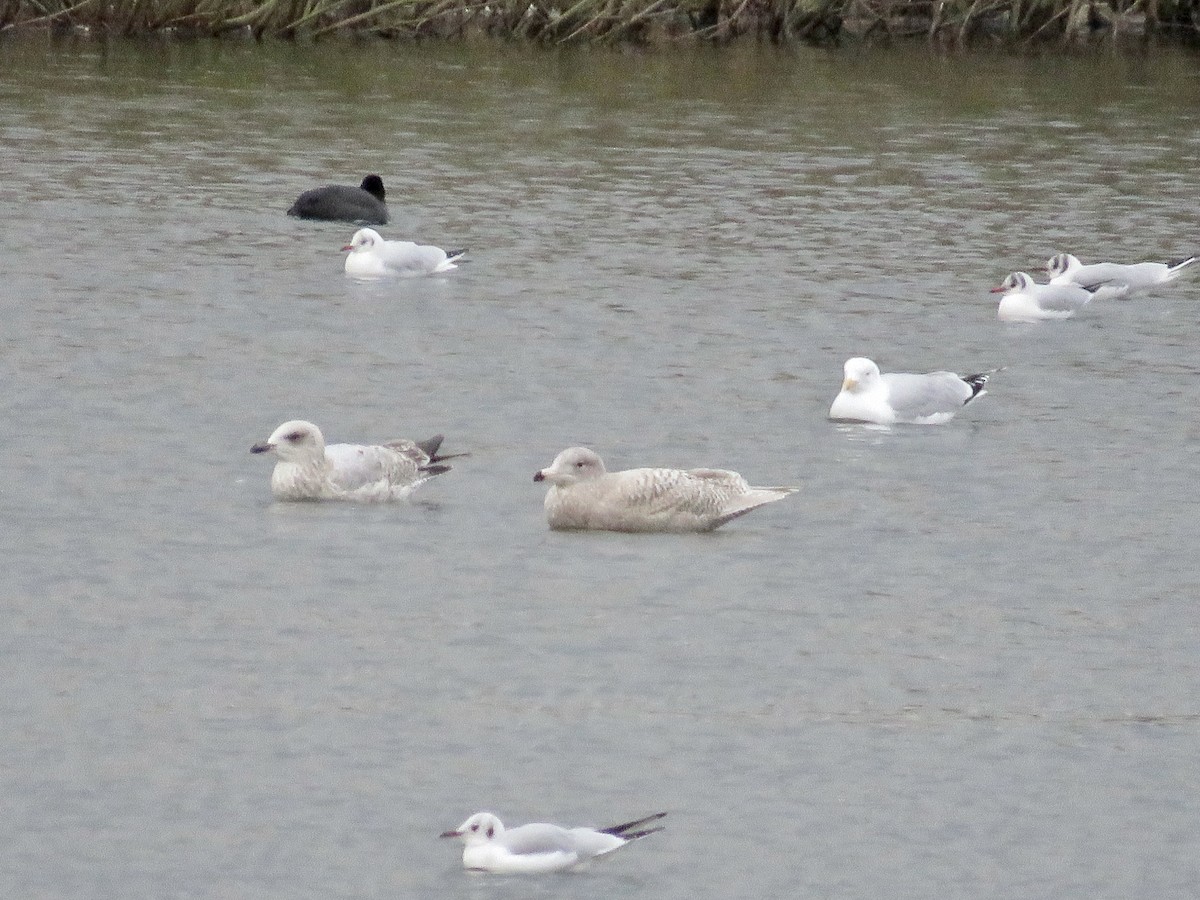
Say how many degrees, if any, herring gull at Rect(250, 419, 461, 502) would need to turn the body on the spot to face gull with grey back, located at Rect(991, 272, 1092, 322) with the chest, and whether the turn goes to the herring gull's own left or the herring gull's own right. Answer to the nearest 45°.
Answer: approximately 135° to the herring gull's own right

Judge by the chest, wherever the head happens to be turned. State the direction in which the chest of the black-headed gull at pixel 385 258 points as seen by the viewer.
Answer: to the viewer's left

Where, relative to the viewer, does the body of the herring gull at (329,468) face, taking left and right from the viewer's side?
facing to the left of the viewer

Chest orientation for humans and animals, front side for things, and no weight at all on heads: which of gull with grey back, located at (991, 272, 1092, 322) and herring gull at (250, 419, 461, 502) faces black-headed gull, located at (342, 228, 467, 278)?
the gull with grey back

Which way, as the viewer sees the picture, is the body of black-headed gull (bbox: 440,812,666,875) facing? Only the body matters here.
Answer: to the viewer's left

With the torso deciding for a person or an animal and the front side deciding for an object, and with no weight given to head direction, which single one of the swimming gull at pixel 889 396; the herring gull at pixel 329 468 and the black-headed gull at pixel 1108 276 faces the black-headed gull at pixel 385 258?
the black-headed gull at pixel 1108 276

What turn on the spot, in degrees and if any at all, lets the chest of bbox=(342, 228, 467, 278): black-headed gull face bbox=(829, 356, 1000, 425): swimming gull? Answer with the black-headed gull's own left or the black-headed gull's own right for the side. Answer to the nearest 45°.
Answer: approximately 135° to the black-headed gull's own left

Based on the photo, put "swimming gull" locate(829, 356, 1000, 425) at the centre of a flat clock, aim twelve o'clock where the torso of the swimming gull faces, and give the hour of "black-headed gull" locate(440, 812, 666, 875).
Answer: The black-headed gull is roughly at 11 o'clock from the swimming gull.

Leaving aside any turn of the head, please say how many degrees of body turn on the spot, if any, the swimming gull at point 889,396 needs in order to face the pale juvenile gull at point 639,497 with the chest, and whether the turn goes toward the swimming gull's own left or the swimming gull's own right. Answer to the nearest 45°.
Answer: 0° — it already faces it

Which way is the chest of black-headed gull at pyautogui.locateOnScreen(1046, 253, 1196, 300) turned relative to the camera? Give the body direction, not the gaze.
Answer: to the viewer's left

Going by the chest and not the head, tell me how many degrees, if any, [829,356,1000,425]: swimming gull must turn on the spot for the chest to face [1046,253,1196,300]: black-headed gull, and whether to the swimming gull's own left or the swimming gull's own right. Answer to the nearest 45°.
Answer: approximately 135° to the swimming gull's own right
